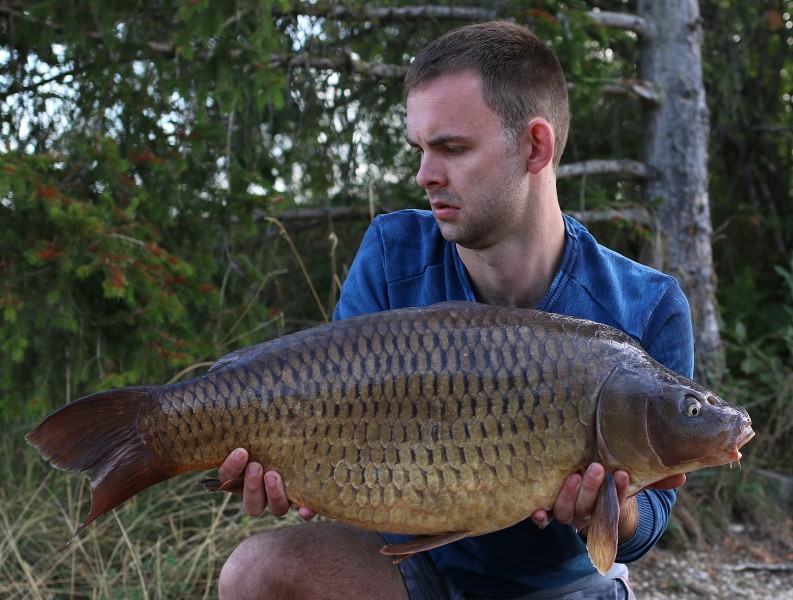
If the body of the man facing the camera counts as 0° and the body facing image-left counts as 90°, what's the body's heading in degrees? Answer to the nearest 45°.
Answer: approximately 45°

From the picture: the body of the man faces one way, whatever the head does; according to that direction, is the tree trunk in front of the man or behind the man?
behind
